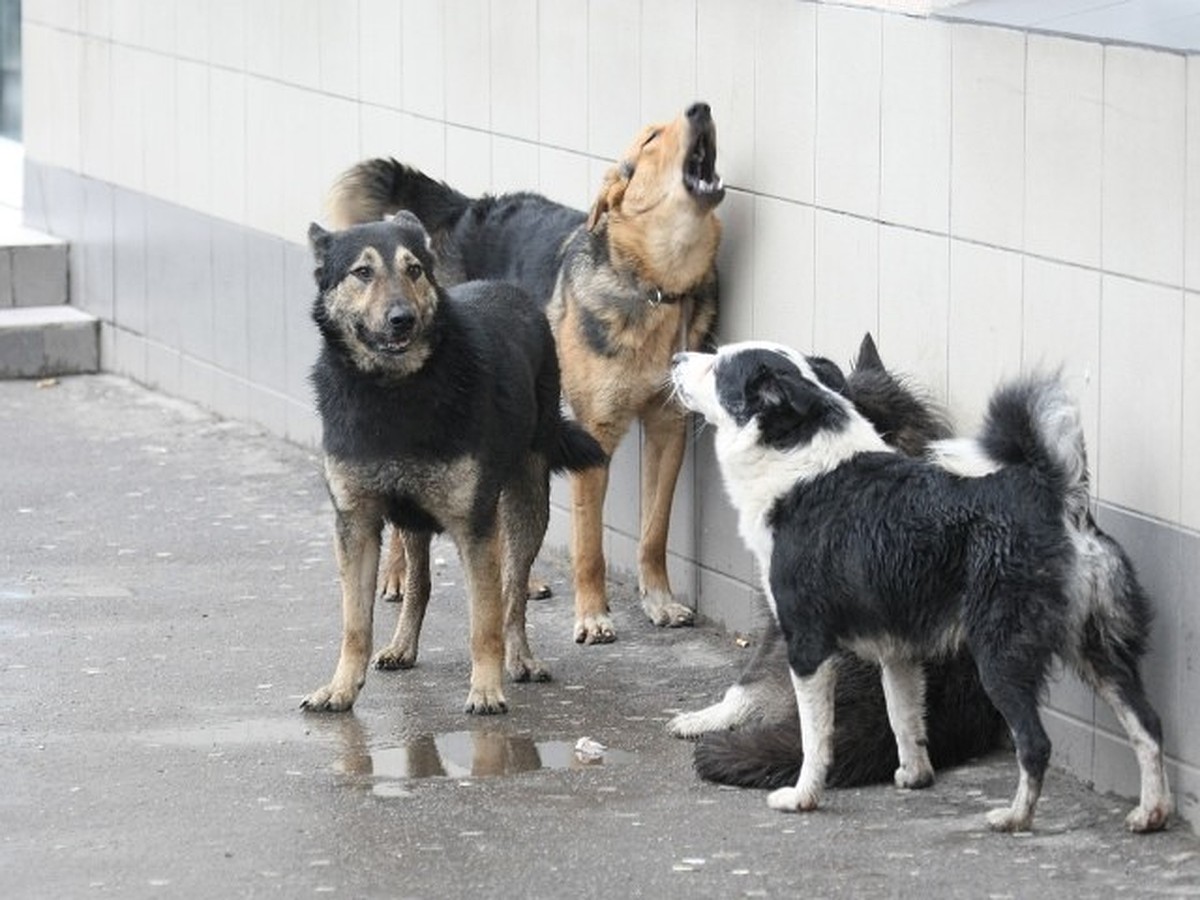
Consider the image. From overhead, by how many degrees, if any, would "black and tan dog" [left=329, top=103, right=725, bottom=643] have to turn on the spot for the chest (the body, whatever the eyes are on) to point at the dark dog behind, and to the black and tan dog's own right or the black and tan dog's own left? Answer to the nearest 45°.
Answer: approximately 45° to the black and tan dog's own right

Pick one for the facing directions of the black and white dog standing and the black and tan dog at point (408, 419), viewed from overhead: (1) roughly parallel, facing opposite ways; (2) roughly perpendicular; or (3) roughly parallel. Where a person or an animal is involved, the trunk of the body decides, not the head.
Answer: roughly perpendicular

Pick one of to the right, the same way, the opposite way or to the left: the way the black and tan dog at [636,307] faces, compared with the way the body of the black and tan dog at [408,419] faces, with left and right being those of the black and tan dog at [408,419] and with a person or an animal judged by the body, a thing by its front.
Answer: to the left

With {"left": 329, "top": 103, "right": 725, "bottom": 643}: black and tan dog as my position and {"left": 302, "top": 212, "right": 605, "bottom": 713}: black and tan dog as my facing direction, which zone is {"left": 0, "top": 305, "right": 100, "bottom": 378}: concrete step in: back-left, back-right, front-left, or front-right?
back-right

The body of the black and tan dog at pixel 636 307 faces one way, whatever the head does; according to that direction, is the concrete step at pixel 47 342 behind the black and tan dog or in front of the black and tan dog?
behind

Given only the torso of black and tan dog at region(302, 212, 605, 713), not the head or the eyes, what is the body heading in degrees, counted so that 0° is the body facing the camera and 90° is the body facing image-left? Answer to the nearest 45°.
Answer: approximately 45°

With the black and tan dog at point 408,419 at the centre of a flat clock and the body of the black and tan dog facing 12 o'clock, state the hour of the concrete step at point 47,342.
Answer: The concrete step is roughly at 4 o'clock from the black and tan dog.

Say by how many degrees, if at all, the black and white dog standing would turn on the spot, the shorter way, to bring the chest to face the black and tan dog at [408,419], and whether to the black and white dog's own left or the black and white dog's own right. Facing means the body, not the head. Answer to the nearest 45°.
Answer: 0° — it already faces it
